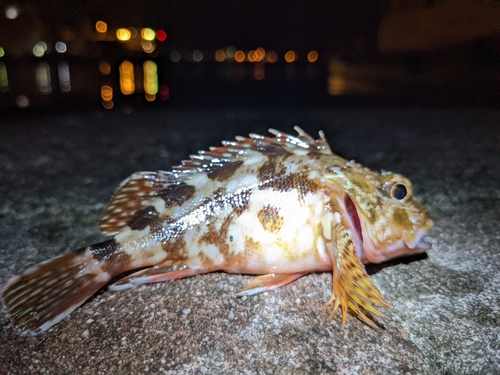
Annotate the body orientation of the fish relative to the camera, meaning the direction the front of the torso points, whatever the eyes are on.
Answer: to the viewer's right
